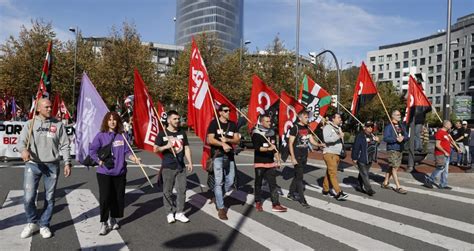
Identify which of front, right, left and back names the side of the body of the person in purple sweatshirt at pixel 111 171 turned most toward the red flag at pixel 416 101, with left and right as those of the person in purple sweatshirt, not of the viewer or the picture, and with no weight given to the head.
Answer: left

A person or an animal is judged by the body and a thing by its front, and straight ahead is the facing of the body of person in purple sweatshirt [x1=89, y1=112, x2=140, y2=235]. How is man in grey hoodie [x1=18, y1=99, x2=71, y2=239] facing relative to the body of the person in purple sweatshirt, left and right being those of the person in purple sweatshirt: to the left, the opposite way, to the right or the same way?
the same way

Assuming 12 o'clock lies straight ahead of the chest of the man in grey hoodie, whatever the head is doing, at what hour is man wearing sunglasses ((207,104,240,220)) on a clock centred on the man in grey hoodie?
The man wearing sunglasses is roughly at 9 o'clock from the man in grey hoodie.

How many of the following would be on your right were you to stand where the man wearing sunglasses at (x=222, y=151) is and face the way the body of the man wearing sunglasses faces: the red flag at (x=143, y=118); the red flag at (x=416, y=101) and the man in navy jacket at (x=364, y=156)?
1

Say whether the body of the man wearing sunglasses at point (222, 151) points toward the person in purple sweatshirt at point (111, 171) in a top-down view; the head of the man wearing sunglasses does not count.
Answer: no

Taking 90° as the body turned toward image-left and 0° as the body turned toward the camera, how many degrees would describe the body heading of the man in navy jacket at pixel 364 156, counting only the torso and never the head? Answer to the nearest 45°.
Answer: approximately 315°

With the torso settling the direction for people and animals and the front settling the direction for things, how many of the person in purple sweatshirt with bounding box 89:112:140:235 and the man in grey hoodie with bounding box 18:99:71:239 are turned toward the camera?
2

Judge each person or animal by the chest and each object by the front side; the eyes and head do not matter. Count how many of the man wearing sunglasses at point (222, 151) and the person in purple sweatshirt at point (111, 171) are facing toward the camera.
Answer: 2

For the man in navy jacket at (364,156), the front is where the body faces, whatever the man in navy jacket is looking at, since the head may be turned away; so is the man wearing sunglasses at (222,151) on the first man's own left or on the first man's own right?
on the first man's own right

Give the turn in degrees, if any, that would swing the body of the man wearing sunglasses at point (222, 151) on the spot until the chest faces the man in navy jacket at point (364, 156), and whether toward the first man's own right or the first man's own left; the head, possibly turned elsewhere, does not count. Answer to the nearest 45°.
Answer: approximately 135° to the first man's own left

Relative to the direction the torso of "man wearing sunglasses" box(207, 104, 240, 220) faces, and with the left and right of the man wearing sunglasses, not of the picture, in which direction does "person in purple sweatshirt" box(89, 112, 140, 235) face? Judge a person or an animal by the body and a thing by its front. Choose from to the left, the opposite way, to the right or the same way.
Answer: the same way

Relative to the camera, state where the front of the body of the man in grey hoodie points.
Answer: toward the camera

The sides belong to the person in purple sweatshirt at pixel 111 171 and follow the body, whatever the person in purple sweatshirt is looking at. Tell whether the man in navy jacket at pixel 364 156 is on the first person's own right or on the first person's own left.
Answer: on the first person's own left

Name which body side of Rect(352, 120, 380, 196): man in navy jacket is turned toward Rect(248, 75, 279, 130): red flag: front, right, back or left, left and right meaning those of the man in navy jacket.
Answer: right

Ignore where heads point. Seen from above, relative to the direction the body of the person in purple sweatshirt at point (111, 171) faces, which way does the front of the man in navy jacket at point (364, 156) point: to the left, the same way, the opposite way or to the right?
the same way

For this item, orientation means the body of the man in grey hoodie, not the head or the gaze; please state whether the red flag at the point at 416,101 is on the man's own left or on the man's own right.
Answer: on the man's own left

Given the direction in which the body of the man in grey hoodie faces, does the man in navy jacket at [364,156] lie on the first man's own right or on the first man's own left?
on the first man's own left

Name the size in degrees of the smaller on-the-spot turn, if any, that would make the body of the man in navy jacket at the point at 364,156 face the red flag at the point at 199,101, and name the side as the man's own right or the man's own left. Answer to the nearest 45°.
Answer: approximately 90° to the man's own right

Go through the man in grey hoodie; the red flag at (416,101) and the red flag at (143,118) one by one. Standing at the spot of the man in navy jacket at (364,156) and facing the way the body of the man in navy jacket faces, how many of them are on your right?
2

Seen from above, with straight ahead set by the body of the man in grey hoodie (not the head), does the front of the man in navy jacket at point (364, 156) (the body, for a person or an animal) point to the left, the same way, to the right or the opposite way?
the same way
